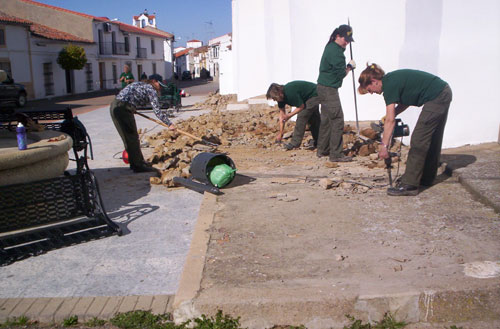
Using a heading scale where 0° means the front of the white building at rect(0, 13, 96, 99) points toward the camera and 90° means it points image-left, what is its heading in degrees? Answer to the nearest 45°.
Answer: approximately 315°

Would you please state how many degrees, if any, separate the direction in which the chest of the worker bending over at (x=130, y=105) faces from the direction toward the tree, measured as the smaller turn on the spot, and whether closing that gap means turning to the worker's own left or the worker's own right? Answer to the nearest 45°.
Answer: approximately 90° to the worker's own left

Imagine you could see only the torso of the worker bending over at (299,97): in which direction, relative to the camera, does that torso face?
to the viewer's left

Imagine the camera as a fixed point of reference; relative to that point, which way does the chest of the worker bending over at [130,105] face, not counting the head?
to the viewer's right

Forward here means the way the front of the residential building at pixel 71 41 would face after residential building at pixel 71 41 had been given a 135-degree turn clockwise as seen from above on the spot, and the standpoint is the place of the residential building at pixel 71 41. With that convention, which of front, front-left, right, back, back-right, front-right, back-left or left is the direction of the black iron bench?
left

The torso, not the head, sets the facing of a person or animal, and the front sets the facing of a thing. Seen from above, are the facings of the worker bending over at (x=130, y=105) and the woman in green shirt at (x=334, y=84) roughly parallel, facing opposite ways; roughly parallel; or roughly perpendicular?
roughly parallel

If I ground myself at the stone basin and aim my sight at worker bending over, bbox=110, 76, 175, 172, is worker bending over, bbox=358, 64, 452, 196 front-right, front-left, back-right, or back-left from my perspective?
front-right

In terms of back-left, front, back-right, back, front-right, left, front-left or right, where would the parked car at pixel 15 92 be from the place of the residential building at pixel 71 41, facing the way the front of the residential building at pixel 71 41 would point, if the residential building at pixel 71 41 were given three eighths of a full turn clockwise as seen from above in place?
left

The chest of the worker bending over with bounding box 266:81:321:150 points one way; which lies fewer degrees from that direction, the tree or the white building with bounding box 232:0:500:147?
the tree

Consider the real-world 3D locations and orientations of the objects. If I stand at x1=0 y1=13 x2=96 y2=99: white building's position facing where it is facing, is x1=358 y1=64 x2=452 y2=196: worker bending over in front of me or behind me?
in front

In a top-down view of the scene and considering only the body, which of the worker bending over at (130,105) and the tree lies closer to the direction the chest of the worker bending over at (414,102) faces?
the worker bending over

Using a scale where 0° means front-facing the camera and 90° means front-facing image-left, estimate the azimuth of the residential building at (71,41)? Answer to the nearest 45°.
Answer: approximately 315°

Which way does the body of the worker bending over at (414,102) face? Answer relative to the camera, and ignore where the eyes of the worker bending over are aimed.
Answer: to the viewer's left
